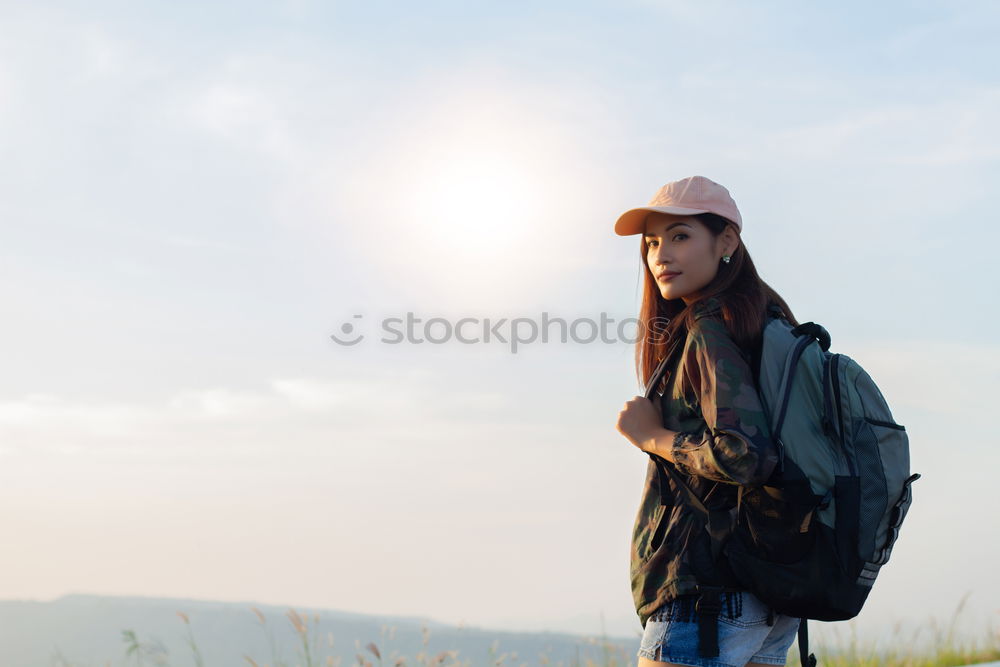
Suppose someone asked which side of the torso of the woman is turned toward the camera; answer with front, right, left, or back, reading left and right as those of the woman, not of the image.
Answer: left
